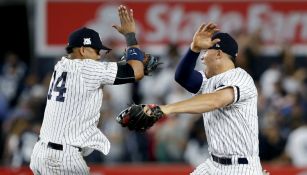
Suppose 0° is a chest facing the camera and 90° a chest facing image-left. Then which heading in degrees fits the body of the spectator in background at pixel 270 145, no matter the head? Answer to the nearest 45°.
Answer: approximately 0°

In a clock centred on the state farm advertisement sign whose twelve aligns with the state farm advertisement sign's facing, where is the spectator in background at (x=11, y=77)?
The spectator in background is roughly at 3 o'clock from the state farm advertisement sign.

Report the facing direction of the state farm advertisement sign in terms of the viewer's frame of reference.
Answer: facing the viewer

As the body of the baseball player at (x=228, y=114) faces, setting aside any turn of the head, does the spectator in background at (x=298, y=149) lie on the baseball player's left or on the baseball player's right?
on the baseball player's right

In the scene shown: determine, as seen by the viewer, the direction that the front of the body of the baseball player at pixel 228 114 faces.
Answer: to the viewer's left

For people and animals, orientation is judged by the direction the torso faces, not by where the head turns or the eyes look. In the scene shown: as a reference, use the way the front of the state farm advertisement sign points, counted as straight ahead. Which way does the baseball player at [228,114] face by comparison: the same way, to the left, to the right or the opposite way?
to the right

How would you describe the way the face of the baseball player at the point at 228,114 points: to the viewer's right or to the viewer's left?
to the viewer's left

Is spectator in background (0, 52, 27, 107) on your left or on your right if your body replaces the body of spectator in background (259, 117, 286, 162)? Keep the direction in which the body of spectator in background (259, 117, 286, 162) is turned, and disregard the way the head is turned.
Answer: on your right

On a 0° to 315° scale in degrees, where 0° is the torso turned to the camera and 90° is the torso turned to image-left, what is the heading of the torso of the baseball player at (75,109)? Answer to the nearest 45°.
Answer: approximately 225°

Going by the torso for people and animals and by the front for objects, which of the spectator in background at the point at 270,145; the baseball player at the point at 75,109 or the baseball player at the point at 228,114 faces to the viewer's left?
the baseball player at the point at 228,114

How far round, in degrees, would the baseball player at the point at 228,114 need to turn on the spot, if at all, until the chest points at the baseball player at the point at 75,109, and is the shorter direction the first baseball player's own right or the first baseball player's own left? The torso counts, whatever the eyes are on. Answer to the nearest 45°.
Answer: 0° — they already face them
